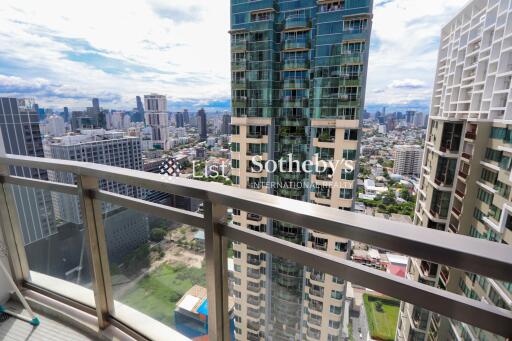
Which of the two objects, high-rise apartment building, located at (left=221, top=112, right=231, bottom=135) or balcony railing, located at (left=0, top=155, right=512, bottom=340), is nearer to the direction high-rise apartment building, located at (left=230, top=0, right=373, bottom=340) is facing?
the balcony railing

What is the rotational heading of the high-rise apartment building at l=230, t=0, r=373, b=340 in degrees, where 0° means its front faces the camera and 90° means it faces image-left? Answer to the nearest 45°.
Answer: approximately 0°

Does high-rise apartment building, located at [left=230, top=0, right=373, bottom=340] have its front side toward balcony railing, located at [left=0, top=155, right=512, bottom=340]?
yes
